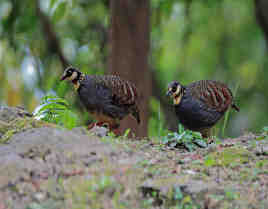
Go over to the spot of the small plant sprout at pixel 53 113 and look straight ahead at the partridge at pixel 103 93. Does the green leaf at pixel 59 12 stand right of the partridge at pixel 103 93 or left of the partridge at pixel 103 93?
left

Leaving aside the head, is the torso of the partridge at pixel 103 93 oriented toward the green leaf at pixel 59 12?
no

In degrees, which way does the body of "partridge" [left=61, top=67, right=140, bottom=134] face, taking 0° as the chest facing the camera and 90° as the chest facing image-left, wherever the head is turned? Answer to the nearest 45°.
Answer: approximately 90°

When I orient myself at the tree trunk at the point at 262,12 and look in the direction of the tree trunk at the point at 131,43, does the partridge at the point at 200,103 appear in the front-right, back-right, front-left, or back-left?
front-left

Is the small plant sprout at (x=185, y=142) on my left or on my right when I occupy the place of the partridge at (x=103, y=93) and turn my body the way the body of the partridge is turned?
on my left

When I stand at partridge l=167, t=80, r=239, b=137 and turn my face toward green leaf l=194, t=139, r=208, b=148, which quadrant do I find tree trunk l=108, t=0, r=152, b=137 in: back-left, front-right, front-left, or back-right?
back-right

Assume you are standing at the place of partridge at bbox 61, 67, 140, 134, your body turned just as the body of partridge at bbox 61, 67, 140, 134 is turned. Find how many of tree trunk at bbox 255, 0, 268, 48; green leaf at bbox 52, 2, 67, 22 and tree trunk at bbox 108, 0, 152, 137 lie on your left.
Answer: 0

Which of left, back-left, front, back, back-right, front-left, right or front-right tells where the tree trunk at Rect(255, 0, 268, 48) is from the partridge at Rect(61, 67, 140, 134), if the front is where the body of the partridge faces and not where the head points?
back-right

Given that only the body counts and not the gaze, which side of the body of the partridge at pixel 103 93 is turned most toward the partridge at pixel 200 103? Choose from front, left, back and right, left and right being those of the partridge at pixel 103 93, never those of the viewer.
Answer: back

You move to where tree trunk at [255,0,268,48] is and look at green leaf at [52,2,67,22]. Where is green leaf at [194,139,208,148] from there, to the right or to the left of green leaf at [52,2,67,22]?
left

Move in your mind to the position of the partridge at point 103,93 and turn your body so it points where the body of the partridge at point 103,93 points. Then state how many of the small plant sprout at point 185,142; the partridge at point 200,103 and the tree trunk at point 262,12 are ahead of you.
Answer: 0

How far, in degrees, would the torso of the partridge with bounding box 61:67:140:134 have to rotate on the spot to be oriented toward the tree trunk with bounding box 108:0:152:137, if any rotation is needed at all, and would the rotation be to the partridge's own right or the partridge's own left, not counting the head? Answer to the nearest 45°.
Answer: approximately 90° to the partridge's own right

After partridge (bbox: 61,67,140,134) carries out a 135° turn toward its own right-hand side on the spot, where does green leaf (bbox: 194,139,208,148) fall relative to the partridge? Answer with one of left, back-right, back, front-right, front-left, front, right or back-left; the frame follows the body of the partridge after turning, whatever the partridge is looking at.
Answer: right
